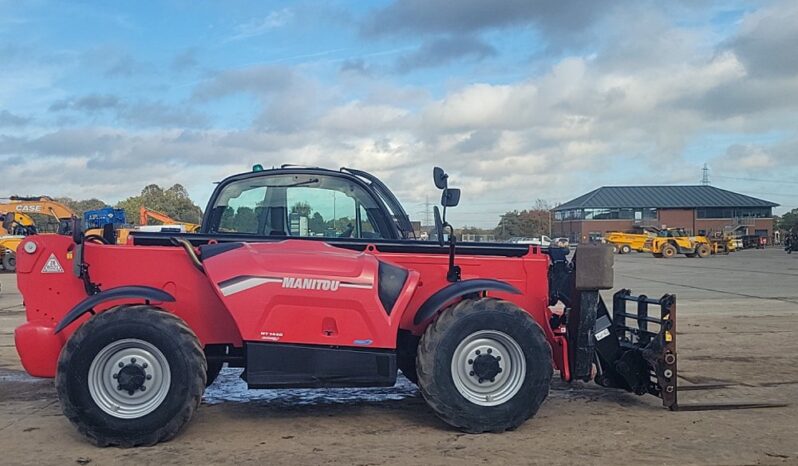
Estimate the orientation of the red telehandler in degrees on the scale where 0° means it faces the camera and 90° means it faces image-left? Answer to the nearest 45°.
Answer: approximately 270°

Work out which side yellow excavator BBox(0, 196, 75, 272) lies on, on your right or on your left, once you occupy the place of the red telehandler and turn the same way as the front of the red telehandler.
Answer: on your left

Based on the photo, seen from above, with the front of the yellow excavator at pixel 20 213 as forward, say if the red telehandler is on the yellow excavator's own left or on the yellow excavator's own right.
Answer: on the yellow excavator's own right

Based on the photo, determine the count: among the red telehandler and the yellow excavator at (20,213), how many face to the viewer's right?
2

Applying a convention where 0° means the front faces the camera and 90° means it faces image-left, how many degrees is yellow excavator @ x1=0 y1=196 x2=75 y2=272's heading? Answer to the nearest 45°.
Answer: approximately 270°
